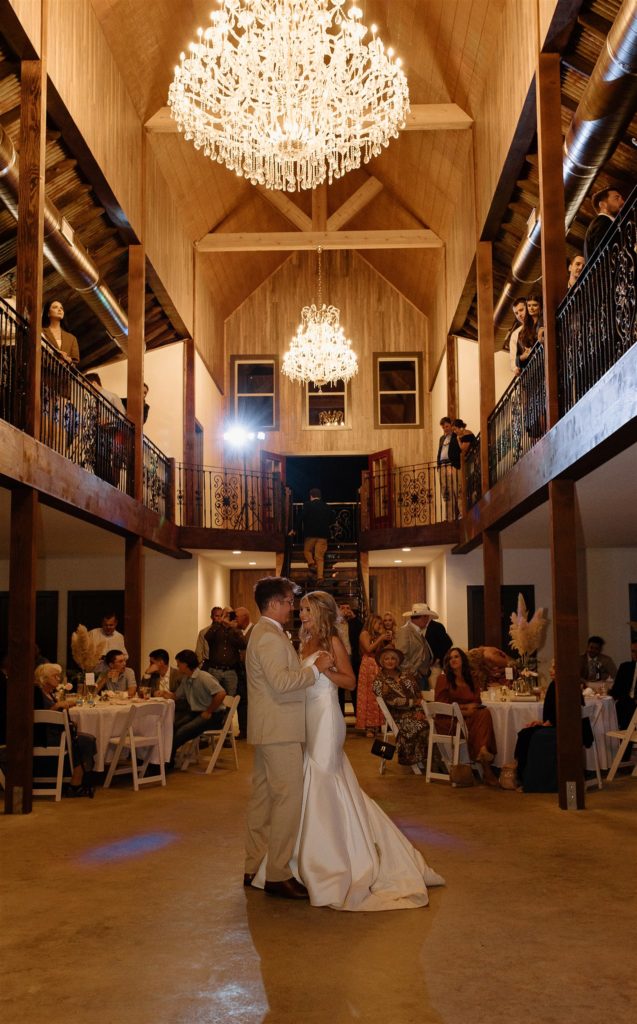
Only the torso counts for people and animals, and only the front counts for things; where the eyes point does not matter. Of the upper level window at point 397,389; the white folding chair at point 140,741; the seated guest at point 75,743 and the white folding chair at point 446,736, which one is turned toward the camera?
the upper level window

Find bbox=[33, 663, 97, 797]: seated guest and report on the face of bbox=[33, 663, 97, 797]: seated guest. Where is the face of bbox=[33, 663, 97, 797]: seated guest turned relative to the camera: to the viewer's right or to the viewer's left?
to the viewer's right

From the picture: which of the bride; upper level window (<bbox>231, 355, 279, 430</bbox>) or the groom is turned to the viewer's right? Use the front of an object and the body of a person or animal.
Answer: the groom

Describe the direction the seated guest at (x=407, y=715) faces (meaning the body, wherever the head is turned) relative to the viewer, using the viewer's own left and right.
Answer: facing the viewer

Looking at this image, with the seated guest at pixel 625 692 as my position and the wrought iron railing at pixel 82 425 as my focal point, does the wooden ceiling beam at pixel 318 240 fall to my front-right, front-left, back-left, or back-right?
front-right

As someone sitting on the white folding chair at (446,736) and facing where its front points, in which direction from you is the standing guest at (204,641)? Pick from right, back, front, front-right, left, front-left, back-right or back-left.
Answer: left

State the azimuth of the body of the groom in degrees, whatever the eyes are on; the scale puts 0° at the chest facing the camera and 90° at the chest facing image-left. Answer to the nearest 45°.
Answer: approximately 270°

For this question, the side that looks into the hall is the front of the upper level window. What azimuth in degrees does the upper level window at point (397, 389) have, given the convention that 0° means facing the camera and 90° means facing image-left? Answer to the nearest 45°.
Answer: approximately 0°

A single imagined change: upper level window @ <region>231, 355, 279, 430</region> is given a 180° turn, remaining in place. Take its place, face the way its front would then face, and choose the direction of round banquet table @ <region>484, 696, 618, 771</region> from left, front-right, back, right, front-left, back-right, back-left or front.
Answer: back

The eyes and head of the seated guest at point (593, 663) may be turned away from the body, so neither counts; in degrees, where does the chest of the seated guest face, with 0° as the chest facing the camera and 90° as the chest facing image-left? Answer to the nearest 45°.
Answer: approximately 45°

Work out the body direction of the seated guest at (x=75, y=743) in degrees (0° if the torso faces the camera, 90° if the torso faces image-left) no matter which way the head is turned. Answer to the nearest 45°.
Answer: approximately 270°

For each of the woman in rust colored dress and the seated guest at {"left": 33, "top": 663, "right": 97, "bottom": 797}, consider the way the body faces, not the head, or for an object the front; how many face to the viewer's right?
1
